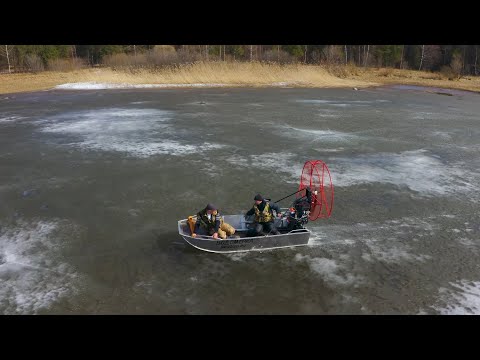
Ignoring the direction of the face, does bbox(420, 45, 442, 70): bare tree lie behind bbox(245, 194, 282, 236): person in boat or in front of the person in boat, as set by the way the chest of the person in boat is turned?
behind

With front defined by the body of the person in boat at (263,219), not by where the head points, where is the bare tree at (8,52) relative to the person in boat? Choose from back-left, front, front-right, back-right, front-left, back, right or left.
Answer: right

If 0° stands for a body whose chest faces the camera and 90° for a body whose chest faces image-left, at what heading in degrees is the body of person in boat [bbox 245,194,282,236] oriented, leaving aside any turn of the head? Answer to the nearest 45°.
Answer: approximately 45°

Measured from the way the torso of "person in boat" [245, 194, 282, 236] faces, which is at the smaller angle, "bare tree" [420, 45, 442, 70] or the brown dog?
the brown dog

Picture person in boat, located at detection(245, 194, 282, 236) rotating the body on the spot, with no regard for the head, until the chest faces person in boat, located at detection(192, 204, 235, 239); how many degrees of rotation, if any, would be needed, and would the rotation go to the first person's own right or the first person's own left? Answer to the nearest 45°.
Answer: approximately 45° to the first person's own right

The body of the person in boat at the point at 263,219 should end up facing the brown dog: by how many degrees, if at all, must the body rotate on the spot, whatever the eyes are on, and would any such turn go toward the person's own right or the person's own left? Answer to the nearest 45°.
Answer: approximately 45° to the person's own right
